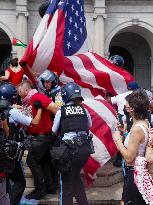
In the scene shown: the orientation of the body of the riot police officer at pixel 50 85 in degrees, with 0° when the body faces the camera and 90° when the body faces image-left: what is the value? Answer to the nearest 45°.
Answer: approximately 45°

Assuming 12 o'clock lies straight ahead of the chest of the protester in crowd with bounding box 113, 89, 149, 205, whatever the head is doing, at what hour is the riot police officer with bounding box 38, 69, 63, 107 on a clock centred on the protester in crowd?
The riot police officer is roughly at 2 o'clock from the protester in crowd.

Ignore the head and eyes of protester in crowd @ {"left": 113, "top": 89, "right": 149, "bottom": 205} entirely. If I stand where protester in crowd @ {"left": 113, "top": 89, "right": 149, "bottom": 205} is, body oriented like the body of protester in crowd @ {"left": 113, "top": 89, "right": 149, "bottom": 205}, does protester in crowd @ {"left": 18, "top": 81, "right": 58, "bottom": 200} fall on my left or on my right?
on my right

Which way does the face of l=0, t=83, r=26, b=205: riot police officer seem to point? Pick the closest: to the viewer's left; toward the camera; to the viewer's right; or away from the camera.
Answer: to the viewer's right

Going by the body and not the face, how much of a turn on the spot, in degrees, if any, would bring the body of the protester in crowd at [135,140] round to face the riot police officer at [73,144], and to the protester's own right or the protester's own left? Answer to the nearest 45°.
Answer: approximately 45° to the protester's own right

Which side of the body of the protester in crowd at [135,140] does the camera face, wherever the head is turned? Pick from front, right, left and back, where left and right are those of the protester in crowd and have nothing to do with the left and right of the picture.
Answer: left

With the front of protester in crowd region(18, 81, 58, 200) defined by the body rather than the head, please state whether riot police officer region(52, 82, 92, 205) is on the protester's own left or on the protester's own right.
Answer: on the protester's own left
